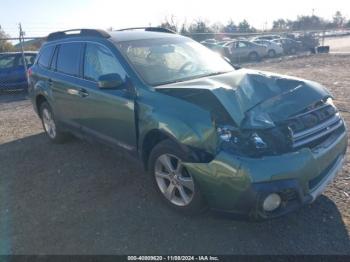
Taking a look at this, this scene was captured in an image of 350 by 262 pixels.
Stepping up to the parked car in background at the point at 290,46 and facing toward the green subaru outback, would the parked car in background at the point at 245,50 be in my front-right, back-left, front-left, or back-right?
front-right

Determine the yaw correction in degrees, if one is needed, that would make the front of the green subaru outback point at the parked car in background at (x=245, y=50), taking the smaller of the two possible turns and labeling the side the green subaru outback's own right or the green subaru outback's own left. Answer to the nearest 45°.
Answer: approximately 135° to the green subaru outback's own left

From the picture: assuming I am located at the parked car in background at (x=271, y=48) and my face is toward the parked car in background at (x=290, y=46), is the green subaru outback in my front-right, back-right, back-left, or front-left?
back-right

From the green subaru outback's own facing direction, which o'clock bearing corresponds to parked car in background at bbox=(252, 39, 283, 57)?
The parked car in background is roughly at 8 o'clock from the green subaru outback.

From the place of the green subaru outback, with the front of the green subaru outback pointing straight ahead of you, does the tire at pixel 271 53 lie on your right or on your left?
on your left

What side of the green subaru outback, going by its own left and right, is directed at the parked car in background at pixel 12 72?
back

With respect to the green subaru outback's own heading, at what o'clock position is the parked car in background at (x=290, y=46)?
The parked car in background is roughly at 8 o'clock from the green subaru outback.

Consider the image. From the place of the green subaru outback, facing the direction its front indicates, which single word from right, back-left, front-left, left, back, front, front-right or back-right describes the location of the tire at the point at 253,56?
back-left

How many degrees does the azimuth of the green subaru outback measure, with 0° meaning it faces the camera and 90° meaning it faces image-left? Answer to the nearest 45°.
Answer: approximately 315°
